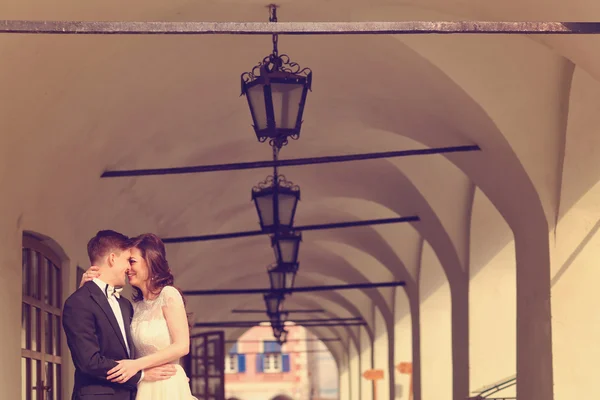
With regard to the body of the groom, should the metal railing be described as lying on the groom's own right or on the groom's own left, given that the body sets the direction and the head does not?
on the groom's own left

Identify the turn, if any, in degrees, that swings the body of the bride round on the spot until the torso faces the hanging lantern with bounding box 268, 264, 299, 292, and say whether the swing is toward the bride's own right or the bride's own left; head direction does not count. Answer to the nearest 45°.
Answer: approximately 135° to the bride's own right

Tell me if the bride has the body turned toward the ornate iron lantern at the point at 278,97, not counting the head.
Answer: no

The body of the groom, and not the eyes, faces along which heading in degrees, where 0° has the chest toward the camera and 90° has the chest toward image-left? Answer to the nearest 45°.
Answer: approximately 315°

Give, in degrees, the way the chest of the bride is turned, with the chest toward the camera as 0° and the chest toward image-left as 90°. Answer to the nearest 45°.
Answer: approximately 45°

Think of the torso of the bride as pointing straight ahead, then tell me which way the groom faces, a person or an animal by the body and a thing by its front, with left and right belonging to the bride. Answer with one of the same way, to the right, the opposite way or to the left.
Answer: to the left

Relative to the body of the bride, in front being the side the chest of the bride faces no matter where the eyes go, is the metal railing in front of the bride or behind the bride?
behind

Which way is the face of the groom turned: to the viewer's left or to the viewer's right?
to the viewer's right

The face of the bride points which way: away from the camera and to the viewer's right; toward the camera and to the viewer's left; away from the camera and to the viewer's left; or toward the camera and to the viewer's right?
toward the camera and to the viewer's left

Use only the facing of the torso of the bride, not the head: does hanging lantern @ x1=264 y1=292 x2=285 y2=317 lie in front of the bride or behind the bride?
behind

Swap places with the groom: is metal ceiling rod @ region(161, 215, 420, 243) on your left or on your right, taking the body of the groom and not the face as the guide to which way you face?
on your left

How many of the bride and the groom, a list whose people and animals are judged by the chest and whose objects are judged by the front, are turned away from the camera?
0
